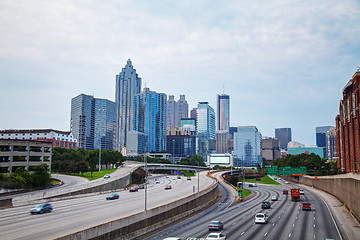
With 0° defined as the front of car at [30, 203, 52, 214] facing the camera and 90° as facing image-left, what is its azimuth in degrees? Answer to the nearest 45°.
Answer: approximately 45°

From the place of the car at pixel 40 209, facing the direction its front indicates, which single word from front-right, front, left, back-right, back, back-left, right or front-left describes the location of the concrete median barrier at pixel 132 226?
left
